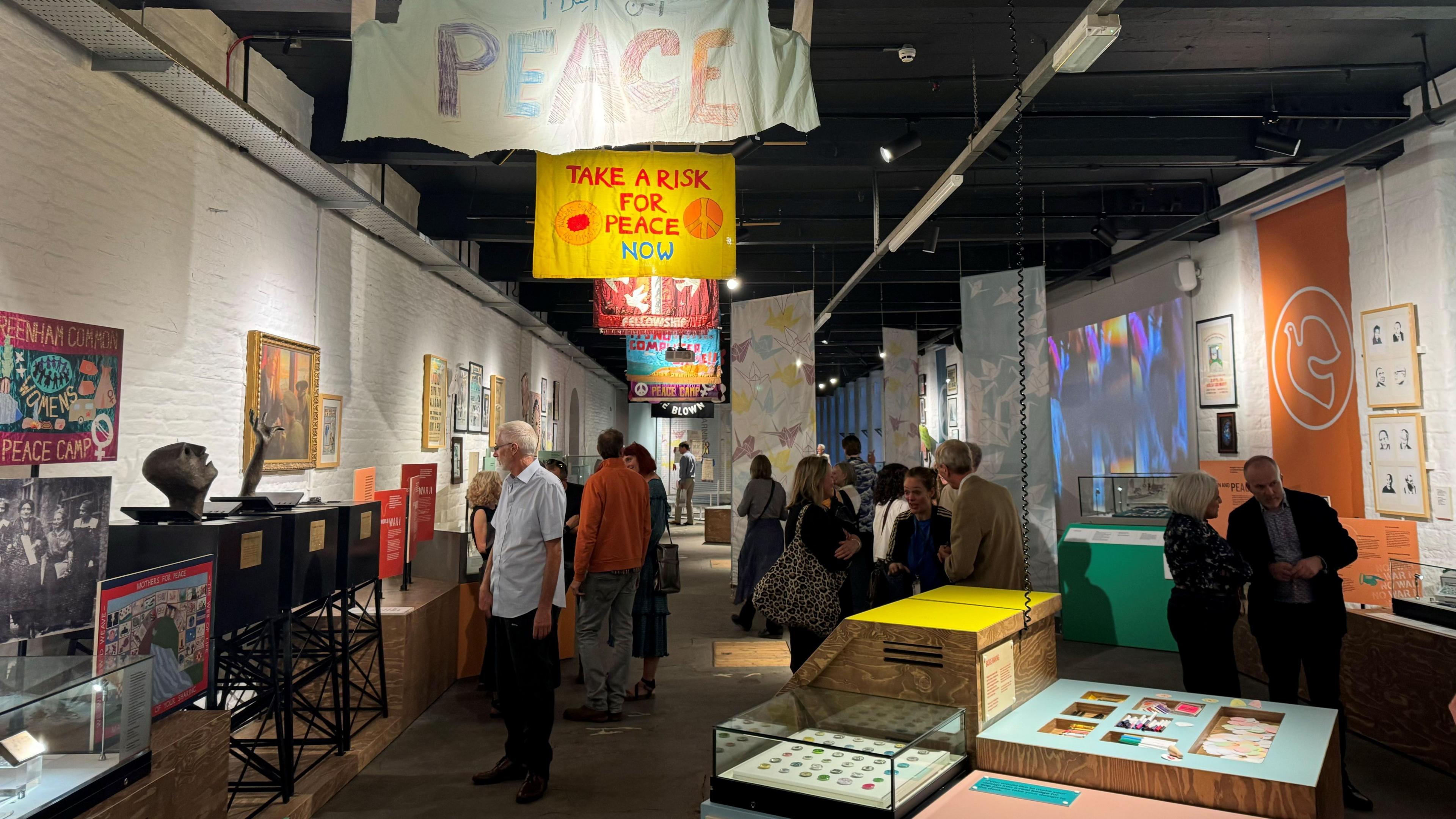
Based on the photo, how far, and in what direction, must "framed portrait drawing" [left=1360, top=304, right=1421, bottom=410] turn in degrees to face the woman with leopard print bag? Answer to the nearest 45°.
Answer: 0° — it already faces them

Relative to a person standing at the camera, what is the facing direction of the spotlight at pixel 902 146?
facing the viewer and to the left of the viewer

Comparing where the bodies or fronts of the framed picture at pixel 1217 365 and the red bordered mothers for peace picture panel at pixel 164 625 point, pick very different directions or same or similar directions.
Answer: very different directions

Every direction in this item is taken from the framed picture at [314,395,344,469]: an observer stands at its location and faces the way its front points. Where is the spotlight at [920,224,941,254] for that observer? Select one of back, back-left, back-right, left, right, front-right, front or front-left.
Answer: front-left

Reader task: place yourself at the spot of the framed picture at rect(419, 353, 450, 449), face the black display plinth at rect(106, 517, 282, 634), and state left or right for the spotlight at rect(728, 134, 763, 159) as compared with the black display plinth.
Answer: left

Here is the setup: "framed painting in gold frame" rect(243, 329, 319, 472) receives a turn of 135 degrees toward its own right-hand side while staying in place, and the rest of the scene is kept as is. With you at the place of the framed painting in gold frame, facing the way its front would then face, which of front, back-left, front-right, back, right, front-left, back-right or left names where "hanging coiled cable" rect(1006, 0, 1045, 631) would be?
back-left

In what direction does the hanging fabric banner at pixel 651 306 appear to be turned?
toward the camera

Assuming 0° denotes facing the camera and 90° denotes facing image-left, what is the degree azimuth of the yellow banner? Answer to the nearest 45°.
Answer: approximately 0°

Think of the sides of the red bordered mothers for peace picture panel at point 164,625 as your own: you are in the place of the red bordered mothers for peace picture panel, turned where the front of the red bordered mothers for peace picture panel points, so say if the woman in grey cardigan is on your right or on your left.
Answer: on your left

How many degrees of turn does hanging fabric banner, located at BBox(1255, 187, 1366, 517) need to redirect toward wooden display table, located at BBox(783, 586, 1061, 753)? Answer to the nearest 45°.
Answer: approximately 45° to its left

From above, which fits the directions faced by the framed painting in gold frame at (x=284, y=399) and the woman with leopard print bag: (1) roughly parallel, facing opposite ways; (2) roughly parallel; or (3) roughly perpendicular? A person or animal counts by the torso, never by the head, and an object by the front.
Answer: roughly parallel

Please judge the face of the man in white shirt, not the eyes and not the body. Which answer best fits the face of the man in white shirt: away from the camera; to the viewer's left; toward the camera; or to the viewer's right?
to the viewer's left

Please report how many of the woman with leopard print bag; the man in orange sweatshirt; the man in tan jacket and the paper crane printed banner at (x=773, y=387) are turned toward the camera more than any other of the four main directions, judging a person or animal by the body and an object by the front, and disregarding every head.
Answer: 1

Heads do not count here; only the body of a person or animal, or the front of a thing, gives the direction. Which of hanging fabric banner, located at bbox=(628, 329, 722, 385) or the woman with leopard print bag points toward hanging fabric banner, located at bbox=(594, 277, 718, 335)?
hanging fabric banner, located at bbox=(628, 329, 722, 385)

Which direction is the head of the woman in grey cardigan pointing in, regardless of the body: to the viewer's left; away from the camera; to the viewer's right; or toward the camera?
away from the camera

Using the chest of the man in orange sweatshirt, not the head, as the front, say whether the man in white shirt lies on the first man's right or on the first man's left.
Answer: on the first man's left

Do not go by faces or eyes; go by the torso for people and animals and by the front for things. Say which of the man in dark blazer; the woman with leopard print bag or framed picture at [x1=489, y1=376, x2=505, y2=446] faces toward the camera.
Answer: the man in dark blazer

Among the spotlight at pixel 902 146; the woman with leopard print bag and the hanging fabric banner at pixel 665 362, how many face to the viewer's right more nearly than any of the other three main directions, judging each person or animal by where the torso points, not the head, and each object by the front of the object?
1
